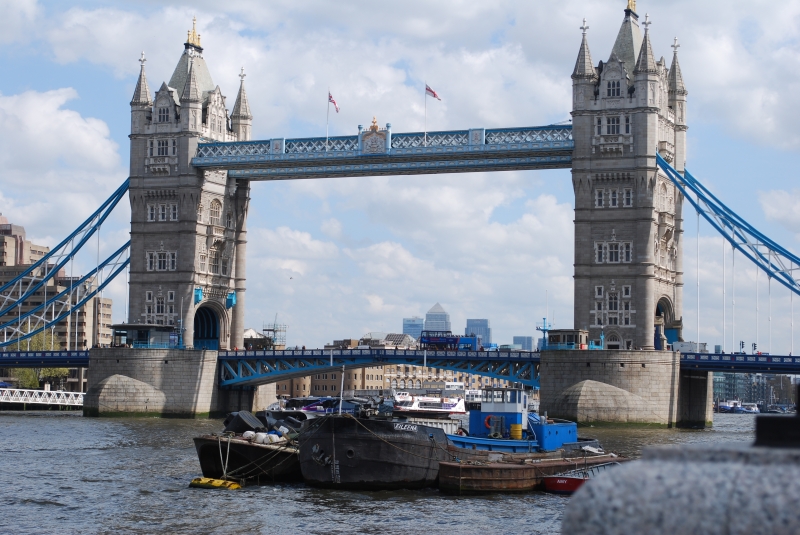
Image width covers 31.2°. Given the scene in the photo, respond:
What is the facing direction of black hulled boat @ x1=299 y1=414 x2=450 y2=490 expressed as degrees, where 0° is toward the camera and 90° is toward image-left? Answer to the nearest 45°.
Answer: approximately 45°

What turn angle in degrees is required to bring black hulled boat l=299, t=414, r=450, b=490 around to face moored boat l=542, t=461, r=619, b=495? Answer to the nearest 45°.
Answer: approximately 135° to its left

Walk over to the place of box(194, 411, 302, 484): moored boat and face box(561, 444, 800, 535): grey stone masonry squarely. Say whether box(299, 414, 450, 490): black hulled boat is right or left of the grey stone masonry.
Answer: left

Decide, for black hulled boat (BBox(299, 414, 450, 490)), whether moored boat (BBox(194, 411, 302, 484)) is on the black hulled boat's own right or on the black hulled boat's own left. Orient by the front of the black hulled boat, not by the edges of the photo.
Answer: on the black hulled boat's own right
